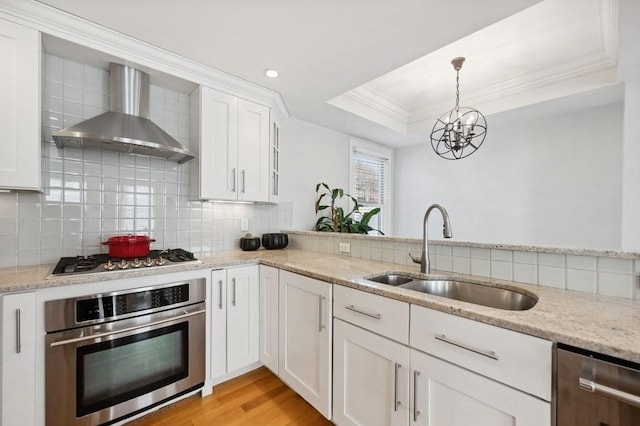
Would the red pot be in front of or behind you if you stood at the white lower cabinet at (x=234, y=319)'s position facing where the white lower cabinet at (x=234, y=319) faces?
behind

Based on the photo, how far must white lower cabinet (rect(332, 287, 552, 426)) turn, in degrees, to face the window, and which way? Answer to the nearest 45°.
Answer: approximately 135° to its right

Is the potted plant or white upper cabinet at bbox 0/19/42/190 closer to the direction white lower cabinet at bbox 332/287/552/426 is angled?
the white upper cabinet

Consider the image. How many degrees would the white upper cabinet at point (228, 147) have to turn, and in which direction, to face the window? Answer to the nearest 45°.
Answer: approximately 90° to its left

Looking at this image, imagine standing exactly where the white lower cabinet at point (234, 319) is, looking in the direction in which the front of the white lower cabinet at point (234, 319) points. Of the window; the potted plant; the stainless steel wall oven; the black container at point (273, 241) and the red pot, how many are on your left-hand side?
3

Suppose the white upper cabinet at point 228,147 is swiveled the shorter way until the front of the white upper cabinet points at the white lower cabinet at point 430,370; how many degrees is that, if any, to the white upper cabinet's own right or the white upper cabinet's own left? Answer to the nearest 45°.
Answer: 0° — it already faces it

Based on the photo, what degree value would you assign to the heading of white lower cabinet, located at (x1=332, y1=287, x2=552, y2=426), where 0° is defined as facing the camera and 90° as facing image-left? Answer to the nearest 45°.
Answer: approximately 45°

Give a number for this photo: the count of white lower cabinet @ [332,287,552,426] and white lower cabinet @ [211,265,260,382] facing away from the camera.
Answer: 0

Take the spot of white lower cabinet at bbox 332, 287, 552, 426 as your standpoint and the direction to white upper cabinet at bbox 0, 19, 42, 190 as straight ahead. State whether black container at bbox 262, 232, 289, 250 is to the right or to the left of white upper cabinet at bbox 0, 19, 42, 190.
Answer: right

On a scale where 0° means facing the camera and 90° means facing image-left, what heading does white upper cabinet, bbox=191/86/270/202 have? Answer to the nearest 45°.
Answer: approximately 315°

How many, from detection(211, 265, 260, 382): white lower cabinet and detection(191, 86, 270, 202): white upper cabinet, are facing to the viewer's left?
0
